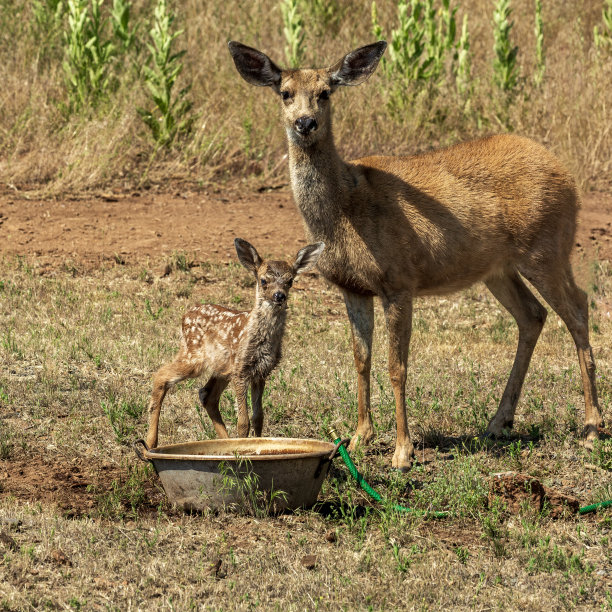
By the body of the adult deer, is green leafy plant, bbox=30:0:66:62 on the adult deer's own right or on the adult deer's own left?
on the adult deer's own right

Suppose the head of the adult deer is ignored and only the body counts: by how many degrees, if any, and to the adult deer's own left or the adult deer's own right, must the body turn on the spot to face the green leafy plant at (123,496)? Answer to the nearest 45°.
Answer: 0° — it already faces it

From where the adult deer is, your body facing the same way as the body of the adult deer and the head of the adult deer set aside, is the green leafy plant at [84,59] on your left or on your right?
on your right

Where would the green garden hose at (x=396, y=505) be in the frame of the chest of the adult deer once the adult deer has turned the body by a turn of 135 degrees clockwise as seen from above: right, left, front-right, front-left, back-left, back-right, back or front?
back

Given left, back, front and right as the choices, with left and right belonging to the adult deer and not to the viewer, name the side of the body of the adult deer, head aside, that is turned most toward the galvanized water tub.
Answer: front

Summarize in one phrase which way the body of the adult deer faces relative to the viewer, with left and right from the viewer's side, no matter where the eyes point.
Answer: facing the viewer and to the left of the viewer

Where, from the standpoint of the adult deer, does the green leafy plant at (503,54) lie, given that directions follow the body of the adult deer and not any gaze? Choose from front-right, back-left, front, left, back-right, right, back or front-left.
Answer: back-right

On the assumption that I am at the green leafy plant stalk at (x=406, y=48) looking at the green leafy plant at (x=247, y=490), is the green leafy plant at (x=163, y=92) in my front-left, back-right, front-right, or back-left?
front-right

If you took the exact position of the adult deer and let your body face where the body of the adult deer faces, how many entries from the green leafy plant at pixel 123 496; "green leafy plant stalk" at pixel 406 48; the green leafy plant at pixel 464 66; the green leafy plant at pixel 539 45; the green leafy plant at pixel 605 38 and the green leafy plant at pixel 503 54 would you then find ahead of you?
1
